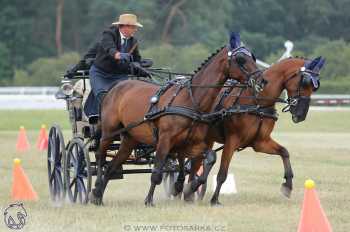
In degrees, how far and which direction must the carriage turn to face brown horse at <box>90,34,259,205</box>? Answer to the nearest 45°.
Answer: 0° — it already faces it

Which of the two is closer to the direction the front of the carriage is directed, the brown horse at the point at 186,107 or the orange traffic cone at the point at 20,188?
the brown horse

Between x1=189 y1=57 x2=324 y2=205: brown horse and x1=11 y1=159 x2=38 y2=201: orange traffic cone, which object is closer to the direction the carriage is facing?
the brown horse

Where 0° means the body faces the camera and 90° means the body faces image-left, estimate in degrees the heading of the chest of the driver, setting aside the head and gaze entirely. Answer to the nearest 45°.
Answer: approximately 315°
